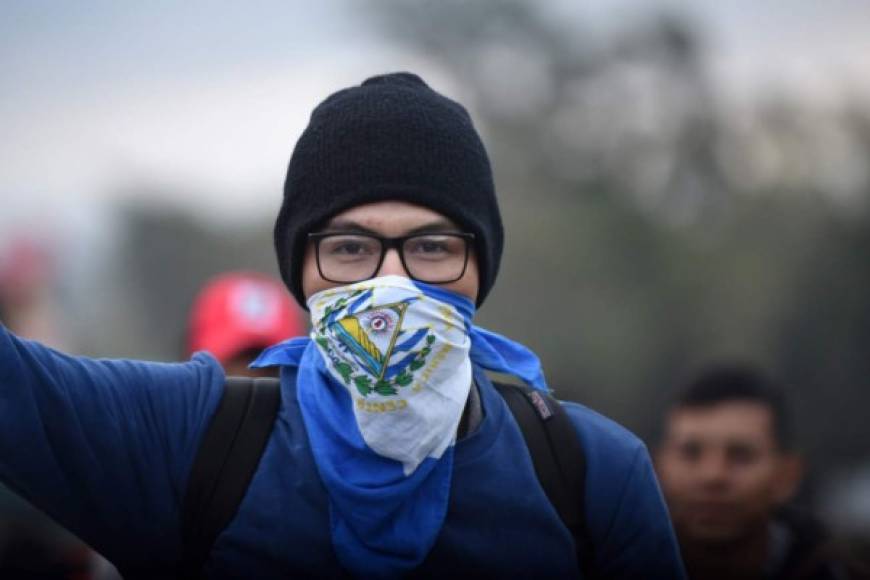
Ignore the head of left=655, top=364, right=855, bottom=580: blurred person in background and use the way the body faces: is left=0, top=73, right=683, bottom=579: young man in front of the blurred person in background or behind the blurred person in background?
in front

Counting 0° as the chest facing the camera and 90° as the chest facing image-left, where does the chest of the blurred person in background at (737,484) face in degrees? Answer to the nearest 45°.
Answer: approximately 45°

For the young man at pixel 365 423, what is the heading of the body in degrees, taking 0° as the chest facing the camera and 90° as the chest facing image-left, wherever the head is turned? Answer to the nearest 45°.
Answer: approximately 0°

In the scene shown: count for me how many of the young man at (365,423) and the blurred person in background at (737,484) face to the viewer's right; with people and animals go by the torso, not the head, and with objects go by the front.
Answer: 0

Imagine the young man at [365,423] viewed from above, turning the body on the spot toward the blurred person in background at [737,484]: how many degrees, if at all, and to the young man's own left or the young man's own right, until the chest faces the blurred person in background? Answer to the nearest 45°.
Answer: approximately 135° to the young man's own left

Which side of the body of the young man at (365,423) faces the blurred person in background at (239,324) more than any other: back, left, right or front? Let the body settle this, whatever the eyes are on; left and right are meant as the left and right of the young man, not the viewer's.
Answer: back
